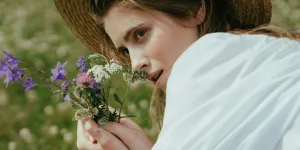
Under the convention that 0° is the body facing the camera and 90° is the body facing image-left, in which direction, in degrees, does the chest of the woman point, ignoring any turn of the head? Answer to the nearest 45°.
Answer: approximately 90°

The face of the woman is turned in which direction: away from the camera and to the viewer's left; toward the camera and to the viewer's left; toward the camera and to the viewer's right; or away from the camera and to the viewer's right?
toward the camera and to the viewer's left

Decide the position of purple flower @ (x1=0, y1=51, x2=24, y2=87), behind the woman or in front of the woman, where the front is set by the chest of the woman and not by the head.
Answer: in front

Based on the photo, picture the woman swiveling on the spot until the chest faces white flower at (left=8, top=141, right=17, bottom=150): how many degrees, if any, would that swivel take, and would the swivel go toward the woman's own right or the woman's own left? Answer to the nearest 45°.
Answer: approximately 45° to the woman's own right

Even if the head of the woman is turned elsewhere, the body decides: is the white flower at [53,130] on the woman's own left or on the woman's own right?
on the woman's own right
